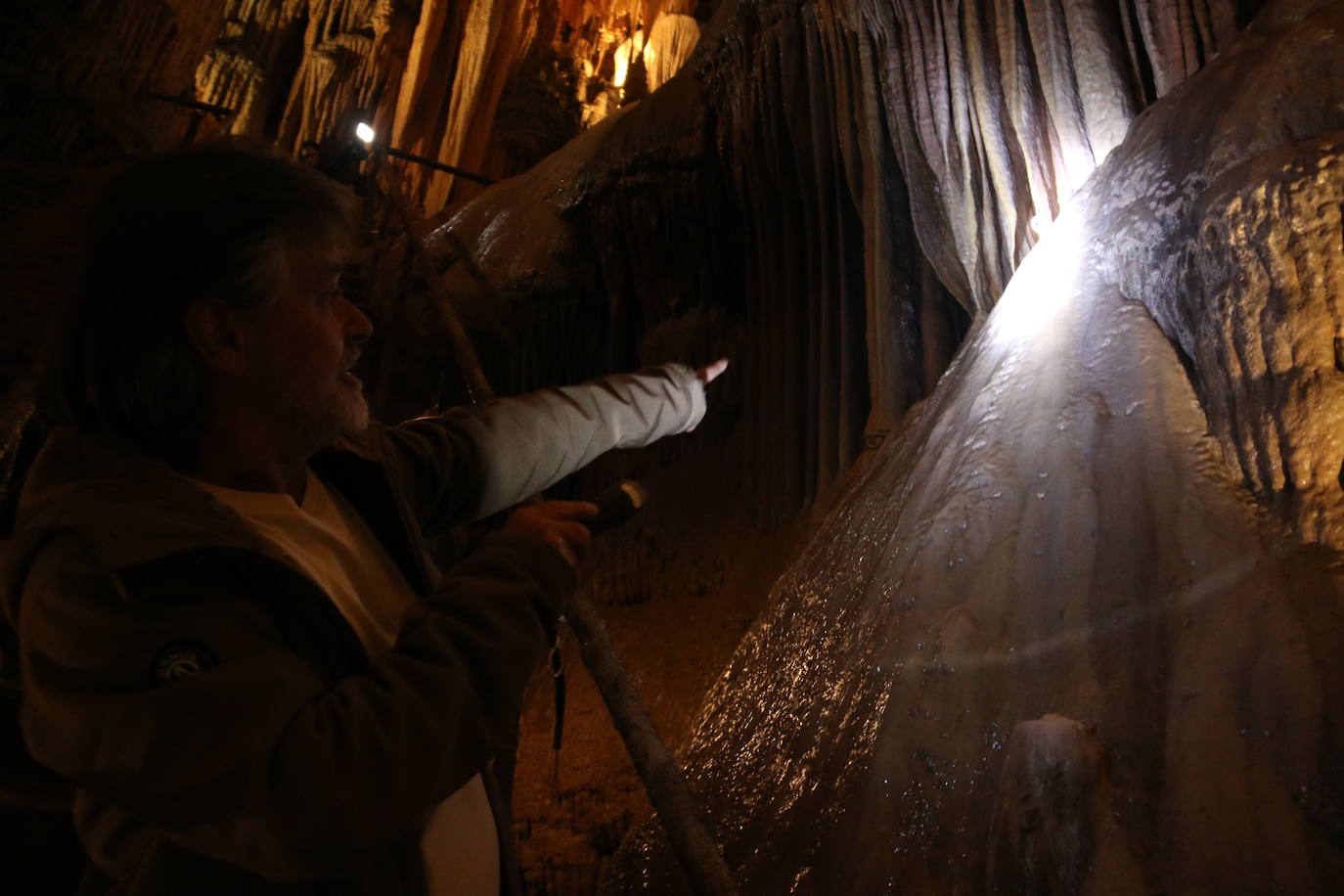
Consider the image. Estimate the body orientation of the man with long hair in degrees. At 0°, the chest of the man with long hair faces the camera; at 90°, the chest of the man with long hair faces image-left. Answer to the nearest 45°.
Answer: approximately 315°

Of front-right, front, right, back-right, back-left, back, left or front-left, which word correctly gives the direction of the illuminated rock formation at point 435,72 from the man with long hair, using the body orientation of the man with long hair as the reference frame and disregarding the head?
back-left

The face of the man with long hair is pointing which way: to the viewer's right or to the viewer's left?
to the viewer's right

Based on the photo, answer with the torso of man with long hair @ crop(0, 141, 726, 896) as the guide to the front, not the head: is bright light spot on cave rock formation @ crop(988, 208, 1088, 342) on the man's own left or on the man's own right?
on the man's own left
